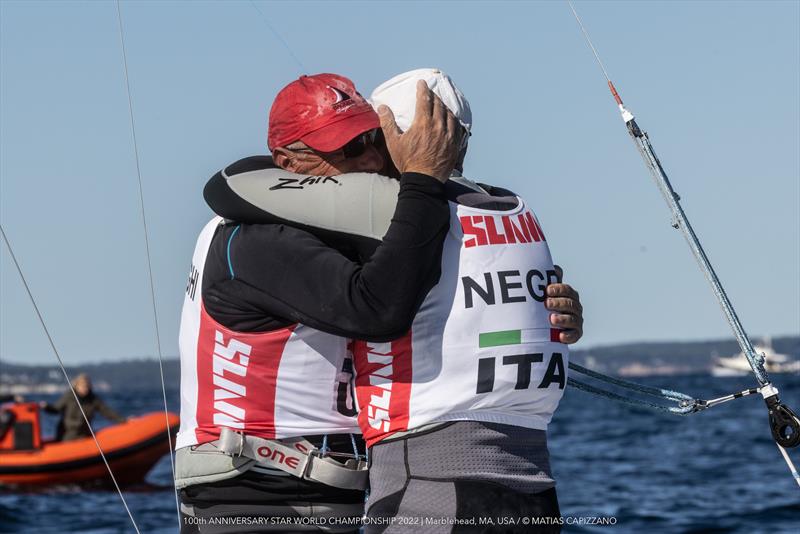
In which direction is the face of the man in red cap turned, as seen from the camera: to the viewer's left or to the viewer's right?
to the viewer's right

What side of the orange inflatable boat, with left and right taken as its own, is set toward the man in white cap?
right

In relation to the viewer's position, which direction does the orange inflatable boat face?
facing to the right of the viewer

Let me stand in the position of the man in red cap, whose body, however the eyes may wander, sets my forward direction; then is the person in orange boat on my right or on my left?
on my left

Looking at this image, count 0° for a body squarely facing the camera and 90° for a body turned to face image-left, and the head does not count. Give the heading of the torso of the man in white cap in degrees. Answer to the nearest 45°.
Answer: approximately 135°

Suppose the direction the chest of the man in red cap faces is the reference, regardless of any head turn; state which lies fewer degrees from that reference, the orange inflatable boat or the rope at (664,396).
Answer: the rope

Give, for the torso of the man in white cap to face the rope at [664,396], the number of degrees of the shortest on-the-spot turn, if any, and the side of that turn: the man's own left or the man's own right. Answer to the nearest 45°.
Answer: approximately 90° to the man's own right

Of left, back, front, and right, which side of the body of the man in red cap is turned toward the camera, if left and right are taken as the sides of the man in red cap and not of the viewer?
right

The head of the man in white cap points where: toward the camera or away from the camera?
away from the camera

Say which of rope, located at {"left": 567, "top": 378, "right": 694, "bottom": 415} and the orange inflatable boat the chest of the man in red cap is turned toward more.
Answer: the rope
